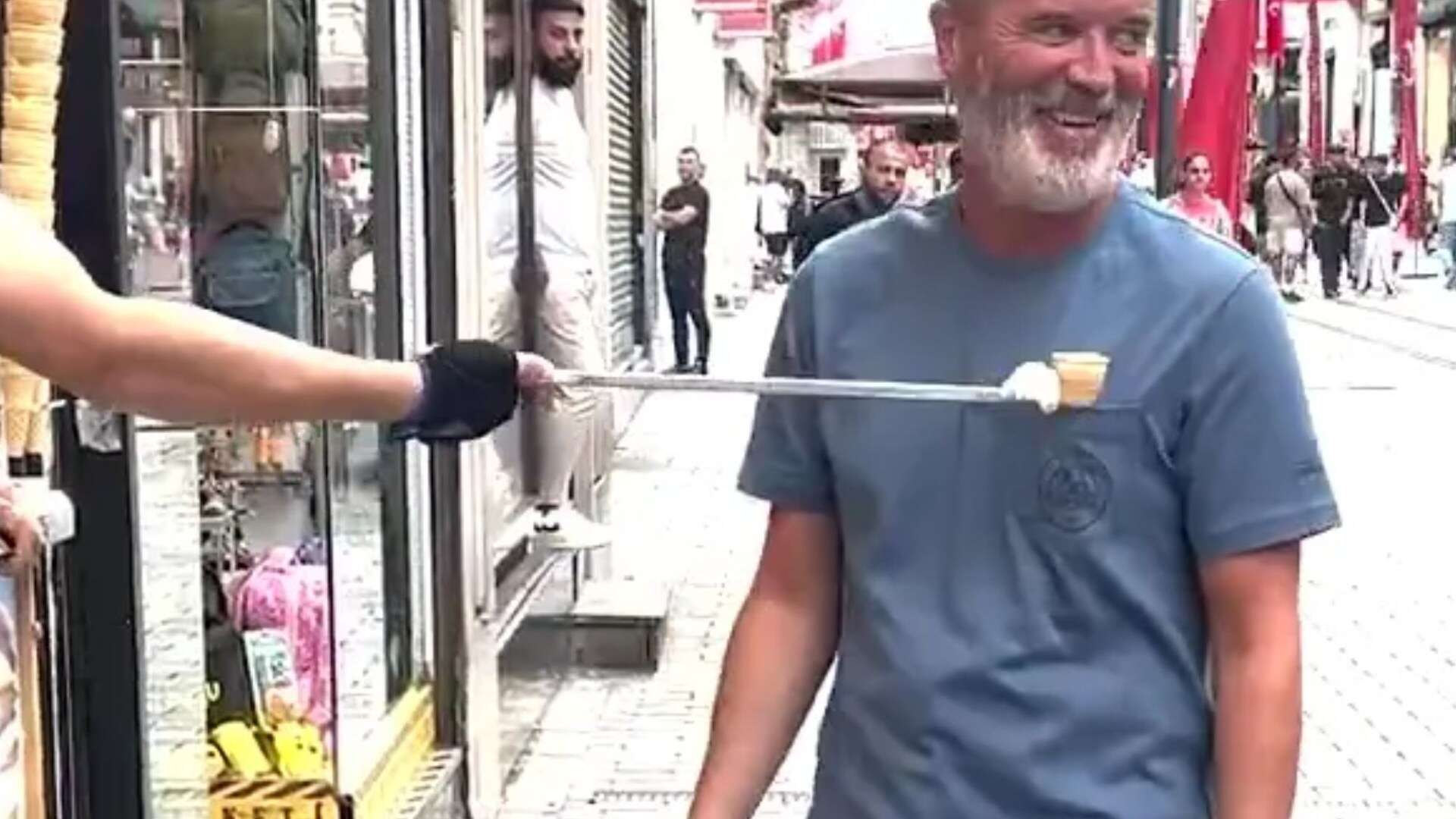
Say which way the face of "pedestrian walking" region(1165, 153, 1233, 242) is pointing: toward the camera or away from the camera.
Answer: toward the camera

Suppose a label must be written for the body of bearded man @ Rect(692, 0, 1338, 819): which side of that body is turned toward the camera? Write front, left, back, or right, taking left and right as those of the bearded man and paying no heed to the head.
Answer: front

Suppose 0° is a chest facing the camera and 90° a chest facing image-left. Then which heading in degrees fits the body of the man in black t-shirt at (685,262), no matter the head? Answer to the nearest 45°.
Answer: approximately 45°

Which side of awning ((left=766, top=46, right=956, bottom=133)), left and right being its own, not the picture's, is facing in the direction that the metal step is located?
front

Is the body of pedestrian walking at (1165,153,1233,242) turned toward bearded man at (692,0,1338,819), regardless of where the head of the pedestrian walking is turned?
yes

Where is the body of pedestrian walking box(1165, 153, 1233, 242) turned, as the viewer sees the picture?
toward the camera

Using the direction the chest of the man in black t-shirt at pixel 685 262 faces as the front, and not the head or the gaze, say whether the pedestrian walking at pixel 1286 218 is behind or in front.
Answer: behind

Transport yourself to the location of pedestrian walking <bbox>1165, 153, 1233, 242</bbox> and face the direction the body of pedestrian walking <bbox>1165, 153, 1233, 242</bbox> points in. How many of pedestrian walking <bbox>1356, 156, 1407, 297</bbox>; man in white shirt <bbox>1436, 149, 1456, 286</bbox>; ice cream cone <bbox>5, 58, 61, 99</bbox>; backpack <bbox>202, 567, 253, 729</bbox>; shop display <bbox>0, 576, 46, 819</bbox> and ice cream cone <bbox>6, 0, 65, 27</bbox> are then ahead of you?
4

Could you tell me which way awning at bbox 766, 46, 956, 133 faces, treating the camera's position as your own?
facing the viewer

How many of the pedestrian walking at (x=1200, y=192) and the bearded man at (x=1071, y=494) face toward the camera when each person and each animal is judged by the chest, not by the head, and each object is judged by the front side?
2

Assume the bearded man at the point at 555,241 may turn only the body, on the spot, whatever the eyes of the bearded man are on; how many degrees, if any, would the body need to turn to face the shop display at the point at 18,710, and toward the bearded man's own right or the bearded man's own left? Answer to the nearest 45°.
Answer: approximately 45° to the bearded man's own right

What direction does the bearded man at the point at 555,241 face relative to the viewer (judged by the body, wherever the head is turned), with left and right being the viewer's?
facing the viewer and to the right of the viewer
